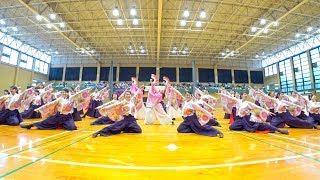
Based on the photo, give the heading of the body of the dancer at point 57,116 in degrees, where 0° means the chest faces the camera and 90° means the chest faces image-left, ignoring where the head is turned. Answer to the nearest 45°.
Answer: approximately 0°

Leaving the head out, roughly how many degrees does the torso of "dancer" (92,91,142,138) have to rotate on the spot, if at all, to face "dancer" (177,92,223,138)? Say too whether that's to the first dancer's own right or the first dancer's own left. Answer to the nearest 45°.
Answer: approximately 90° to the first dancer's own left

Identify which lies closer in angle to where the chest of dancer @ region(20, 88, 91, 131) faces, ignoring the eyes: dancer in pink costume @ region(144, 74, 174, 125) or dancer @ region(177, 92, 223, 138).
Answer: the dancer

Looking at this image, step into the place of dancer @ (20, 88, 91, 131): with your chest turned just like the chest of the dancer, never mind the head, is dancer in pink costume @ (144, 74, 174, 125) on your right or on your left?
on your left

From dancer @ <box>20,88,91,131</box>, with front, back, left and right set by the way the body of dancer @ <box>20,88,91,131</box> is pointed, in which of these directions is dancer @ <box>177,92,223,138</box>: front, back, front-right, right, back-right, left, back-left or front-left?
front-left
